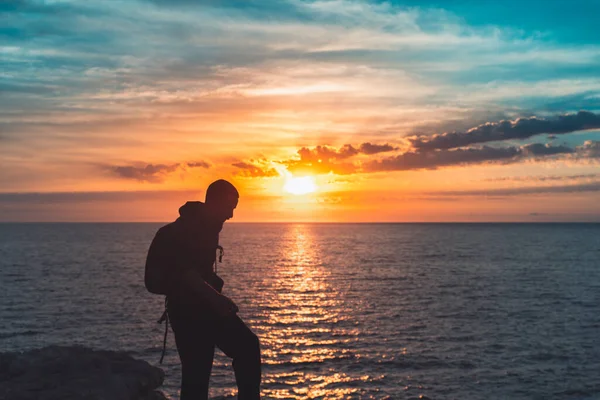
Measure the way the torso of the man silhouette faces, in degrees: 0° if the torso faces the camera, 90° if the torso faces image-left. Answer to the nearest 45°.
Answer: approximately 270°
